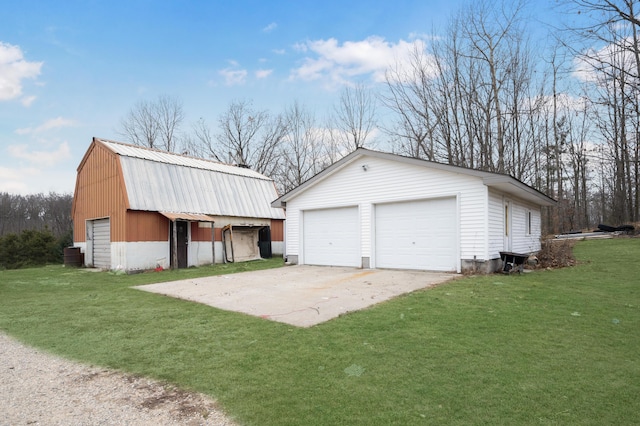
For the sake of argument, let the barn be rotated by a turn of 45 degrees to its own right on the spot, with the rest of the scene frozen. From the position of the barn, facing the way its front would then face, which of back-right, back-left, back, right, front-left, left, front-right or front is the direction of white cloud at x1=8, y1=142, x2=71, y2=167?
front-right

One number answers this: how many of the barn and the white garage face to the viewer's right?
0

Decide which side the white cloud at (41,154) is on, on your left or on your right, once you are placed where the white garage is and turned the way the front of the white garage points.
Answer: on your right

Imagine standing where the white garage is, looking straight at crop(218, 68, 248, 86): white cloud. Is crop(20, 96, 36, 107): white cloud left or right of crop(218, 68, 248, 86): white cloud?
left

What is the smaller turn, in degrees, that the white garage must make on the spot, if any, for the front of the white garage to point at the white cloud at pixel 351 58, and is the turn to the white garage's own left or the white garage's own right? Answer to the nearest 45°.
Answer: approximately 135° to the white garage's own right

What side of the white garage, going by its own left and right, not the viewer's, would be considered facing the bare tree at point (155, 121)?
right

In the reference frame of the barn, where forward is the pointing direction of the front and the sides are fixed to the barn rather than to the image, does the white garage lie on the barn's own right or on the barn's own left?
on the barn's own left

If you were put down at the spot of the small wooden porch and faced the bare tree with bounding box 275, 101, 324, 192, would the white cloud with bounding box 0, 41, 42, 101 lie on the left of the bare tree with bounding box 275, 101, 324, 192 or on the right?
left

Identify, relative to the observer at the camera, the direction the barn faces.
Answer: facing the viewer and to the left of the viewer

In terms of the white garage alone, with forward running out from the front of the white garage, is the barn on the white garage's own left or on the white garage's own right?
on the white garage's own right
